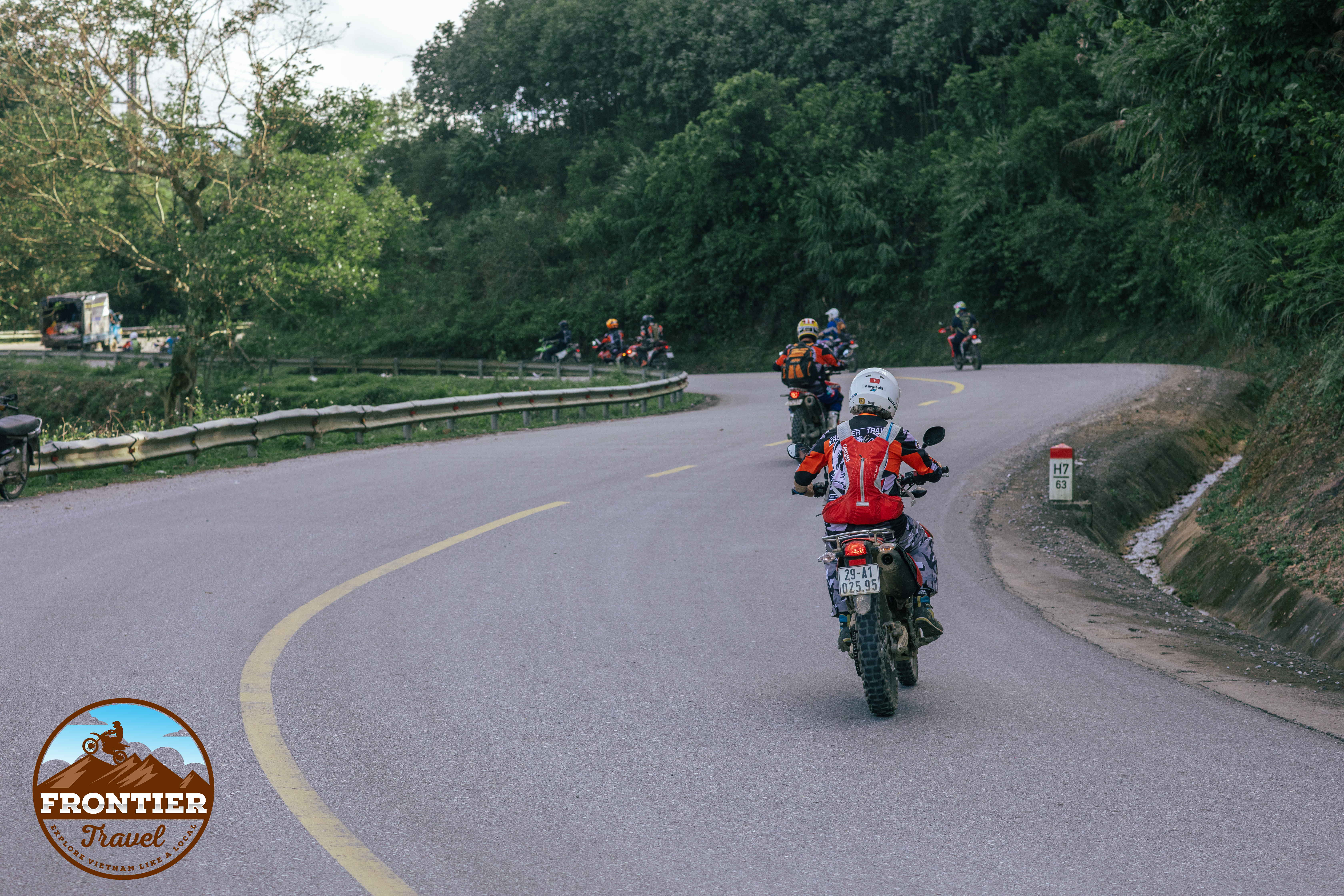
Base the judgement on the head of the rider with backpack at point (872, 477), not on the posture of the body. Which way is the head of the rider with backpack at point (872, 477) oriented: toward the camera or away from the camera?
away from the camera

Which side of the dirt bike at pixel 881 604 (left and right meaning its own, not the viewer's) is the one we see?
back

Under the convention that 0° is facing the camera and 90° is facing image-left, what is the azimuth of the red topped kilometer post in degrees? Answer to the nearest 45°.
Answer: approximately 0°

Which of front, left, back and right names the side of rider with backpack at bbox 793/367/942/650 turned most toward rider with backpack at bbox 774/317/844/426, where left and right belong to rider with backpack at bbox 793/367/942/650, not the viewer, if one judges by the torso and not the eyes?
front

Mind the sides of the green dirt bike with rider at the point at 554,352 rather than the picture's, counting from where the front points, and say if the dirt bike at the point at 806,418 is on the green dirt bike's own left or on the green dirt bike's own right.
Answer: on the green dirt bike's own left

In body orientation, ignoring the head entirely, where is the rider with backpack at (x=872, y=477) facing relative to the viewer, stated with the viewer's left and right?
facing away from the viewer

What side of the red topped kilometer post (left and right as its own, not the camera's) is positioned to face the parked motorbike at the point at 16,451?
right

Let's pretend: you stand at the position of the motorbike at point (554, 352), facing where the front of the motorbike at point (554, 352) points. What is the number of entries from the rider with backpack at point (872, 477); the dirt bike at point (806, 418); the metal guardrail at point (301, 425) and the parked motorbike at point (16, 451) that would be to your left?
4

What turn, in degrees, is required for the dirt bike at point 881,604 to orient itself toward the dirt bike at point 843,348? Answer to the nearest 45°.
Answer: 0° — it already faces it

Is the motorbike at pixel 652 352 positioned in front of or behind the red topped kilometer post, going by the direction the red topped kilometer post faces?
behind

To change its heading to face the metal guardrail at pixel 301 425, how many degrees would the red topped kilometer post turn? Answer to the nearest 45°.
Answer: approximately 90° to its right

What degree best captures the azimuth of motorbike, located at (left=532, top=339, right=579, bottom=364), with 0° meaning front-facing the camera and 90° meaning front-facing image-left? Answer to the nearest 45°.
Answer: approximately 90°

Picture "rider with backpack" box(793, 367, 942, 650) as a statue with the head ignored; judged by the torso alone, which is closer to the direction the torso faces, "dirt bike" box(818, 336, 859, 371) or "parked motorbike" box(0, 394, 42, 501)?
the dirt bike

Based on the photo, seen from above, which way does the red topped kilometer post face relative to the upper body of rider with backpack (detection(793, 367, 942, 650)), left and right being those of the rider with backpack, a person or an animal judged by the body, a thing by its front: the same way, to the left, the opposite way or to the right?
the opposite way

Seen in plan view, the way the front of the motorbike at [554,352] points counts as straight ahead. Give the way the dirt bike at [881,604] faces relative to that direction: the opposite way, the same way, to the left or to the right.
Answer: to the right
